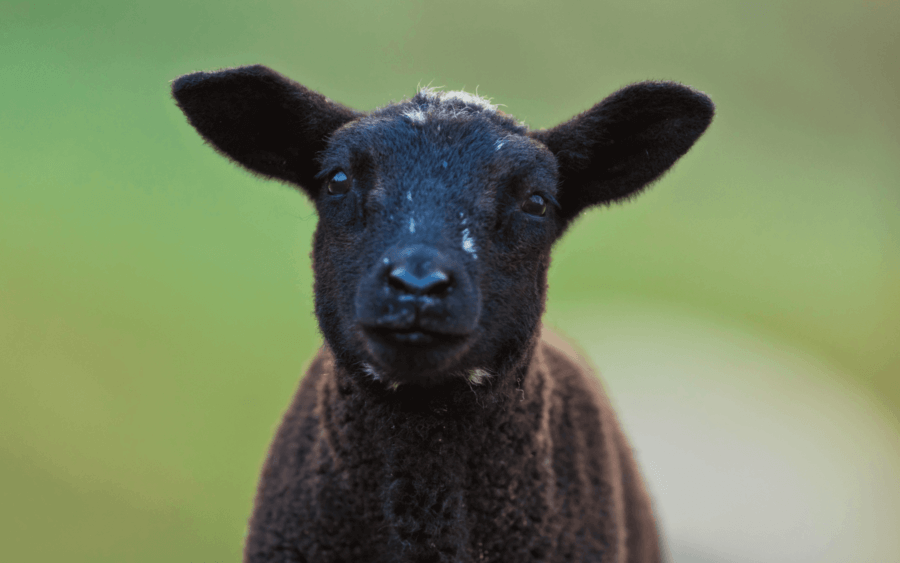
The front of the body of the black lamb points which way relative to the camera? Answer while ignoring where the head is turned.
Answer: toward the camera
